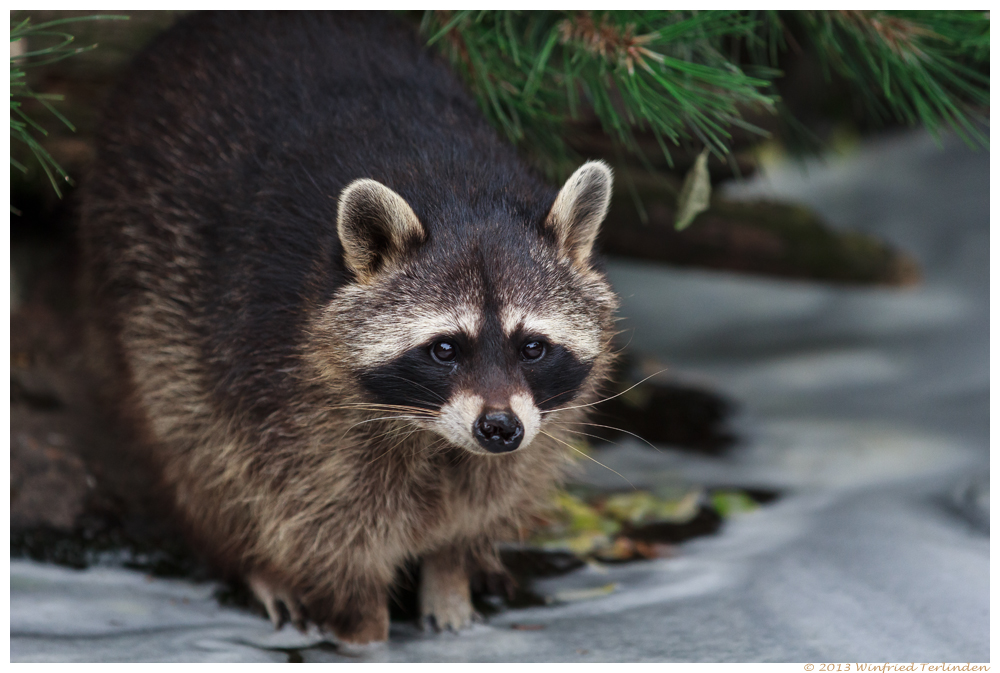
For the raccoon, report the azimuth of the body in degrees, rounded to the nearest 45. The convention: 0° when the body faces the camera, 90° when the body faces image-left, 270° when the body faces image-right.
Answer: approximately 315°

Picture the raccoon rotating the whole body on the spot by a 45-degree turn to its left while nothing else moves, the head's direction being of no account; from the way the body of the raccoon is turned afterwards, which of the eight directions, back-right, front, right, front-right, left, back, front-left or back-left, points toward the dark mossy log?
front-left

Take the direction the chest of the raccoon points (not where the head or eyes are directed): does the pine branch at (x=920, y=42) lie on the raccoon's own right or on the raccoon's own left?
on the raccoon's own left
